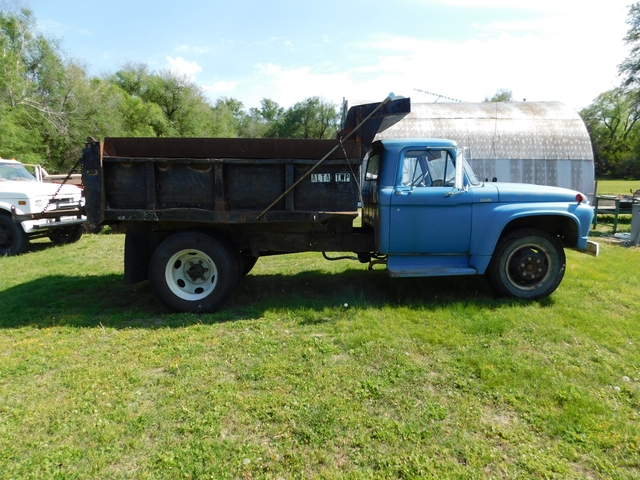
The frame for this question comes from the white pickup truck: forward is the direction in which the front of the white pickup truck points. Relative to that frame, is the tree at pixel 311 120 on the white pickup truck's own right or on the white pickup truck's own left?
on the white pickup truck's own left

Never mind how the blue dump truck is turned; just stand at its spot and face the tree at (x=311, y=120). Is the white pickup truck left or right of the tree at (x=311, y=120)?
left

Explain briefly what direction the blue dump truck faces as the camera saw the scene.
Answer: facing to the right of the viewer

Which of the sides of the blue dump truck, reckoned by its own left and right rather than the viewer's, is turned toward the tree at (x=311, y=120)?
left

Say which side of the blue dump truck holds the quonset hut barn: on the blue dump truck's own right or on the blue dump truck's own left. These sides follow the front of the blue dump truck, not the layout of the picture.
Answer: on the blue dump truck's own left
